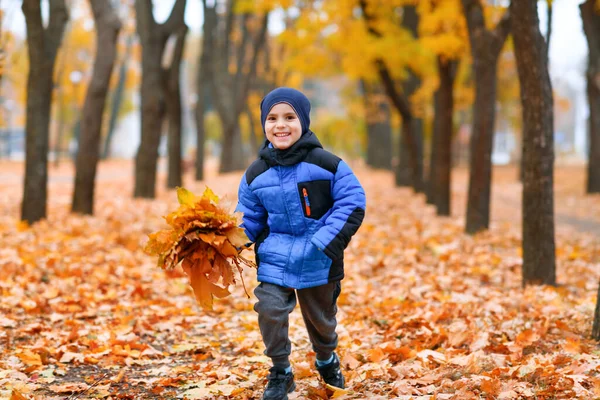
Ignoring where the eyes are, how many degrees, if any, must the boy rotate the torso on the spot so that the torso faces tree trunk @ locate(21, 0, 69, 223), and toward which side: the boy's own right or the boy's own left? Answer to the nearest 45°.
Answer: approximately 135° to the boy's own right

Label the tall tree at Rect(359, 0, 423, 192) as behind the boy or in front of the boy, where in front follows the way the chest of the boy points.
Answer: behind

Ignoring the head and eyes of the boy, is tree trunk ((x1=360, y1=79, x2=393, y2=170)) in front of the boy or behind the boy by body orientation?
behind

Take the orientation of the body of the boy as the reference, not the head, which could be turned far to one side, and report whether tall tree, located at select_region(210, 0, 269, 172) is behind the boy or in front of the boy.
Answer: behind

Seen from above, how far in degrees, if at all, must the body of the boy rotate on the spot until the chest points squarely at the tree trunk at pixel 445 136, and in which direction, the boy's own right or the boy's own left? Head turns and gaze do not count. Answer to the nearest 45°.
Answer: approximately 180°

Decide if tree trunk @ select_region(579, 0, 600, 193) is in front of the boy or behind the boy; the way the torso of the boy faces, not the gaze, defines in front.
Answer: behind

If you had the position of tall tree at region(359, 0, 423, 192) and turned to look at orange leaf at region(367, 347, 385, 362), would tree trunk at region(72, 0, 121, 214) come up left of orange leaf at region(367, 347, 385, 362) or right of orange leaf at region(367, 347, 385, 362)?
right

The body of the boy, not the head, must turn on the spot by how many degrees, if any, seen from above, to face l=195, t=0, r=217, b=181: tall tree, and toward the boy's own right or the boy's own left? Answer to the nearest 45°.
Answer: approximately 180°

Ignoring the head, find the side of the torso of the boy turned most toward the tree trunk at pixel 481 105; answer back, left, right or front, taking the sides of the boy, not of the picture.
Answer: back

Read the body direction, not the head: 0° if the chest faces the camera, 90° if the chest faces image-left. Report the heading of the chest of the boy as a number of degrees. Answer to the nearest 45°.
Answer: approximately 0°
